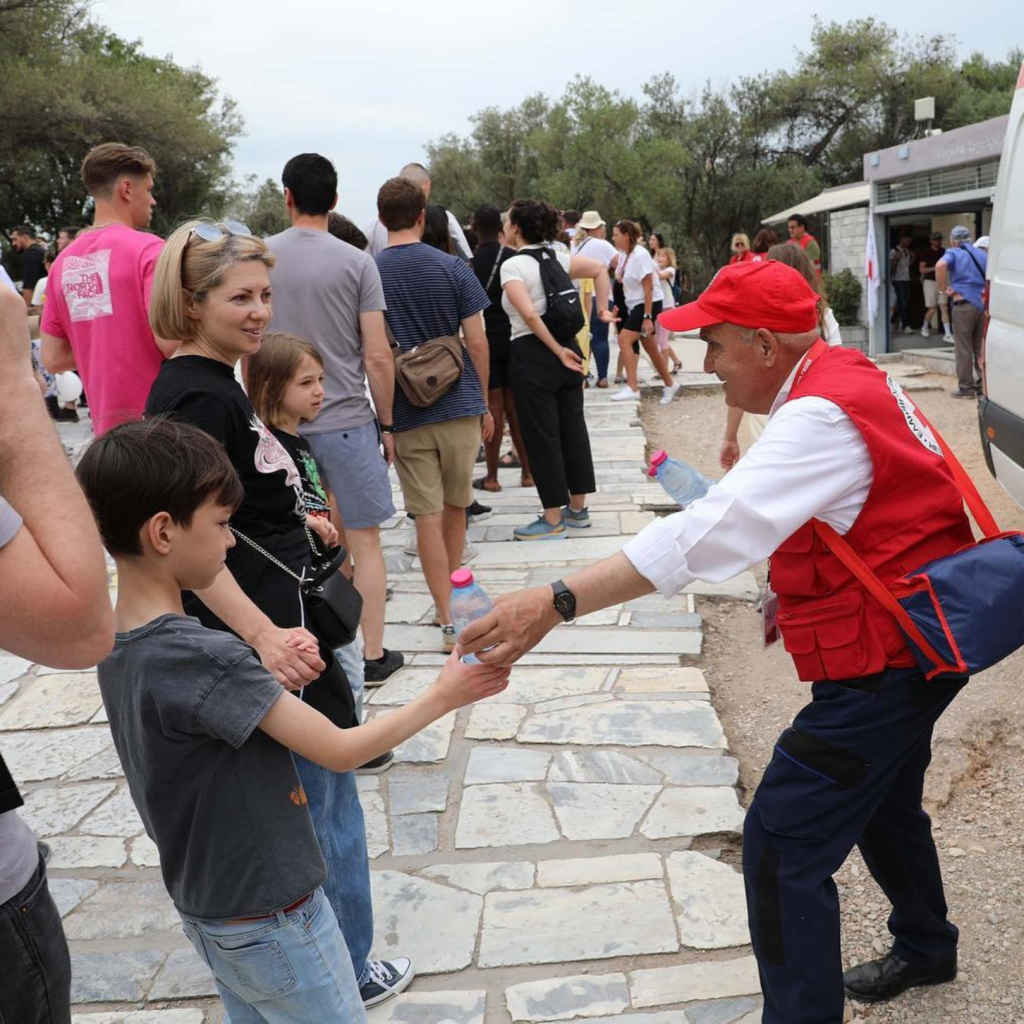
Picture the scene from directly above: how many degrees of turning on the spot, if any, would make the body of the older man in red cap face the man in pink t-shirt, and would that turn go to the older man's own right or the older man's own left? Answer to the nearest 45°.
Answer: approximately 45° to the older man's own right

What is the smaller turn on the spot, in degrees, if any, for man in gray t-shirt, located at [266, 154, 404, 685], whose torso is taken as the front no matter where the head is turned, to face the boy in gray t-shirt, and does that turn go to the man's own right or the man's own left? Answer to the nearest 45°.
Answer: approximately 180°

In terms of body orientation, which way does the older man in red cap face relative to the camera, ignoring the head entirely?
to the viewer's left

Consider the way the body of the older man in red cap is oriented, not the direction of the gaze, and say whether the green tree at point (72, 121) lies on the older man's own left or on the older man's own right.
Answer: on the older man's own right

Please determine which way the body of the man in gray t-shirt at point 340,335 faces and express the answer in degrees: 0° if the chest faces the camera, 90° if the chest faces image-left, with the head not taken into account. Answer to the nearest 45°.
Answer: approximately 180°

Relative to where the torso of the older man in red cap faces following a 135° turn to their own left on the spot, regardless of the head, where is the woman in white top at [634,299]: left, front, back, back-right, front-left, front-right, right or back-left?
back-left

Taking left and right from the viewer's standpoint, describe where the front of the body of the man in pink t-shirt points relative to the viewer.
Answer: facing away from the viewer and to the right of the viewer

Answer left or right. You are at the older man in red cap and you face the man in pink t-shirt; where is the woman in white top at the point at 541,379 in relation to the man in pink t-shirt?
right

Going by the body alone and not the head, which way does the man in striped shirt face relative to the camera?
away from the camera

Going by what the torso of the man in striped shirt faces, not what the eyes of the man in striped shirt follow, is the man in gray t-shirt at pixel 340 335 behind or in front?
behind

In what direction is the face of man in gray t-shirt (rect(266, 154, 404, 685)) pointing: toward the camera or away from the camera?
away from the camera

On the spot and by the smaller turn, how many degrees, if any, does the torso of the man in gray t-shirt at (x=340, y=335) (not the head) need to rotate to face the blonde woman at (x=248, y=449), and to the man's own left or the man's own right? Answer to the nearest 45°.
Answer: approximately 180°

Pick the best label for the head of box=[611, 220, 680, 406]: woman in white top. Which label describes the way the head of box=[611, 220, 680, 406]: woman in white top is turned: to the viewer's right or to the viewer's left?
to the viewer's left

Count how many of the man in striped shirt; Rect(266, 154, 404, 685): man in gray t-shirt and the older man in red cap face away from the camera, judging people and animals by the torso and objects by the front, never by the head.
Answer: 2
